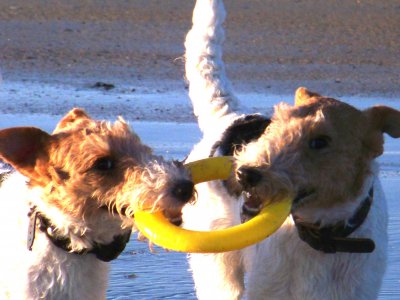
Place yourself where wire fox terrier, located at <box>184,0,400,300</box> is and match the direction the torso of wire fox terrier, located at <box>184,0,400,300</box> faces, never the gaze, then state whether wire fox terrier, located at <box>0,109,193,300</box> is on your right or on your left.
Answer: on your right

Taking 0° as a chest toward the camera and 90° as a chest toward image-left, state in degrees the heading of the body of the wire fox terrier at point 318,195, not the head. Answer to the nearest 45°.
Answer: approximately 315°
